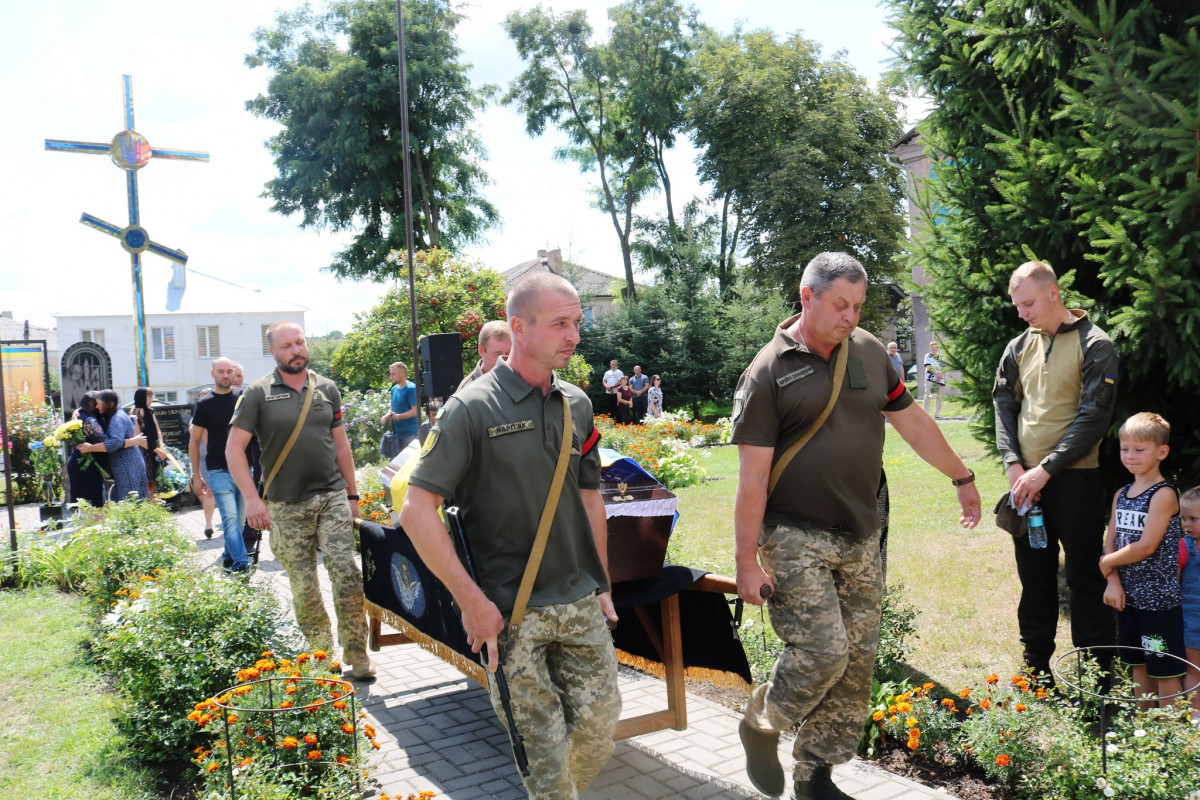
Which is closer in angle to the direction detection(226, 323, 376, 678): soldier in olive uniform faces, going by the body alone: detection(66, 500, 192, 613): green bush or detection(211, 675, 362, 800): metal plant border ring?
the metal plant border ring

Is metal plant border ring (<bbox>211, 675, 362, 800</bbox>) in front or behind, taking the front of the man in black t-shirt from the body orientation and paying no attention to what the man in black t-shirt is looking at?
in front

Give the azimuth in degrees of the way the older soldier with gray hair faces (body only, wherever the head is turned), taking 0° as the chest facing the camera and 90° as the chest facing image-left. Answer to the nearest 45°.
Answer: approximately 315°

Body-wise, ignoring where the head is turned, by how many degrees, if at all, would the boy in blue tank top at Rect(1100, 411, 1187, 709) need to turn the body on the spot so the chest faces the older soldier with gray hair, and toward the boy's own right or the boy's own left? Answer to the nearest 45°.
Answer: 0° — they already face them

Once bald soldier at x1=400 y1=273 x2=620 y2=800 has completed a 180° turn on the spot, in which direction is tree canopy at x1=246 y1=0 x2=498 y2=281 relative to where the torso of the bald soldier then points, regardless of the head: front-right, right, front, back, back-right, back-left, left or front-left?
front-right

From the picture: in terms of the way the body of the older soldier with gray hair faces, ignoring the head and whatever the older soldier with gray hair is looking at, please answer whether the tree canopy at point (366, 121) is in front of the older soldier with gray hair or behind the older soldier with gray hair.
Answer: behind
